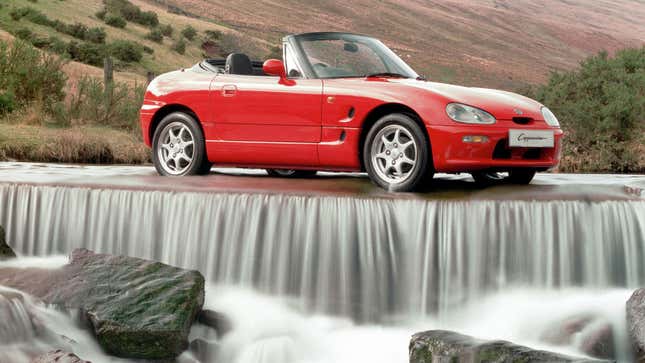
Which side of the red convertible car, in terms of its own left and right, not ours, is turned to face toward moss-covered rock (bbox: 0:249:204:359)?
right

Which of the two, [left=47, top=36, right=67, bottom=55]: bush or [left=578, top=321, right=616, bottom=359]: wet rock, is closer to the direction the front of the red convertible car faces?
the wet rock

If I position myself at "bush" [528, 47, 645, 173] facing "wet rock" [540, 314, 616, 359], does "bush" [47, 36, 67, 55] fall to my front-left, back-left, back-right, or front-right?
back-right

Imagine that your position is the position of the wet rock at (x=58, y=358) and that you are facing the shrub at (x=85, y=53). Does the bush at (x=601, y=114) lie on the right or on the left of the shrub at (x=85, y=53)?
right

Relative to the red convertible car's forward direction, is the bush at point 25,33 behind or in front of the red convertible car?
behind

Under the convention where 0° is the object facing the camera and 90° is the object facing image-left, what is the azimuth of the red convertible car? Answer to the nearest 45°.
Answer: approximately 315°

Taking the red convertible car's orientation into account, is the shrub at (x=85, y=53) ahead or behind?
behind

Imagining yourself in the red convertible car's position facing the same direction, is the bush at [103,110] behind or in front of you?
behind
